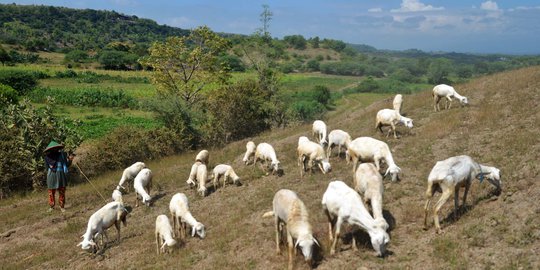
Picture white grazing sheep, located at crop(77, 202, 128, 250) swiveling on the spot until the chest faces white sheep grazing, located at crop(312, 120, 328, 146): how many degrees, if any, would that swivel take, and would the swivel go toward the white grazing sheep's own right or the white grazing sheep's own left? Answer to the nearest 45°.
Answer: approximately 180°

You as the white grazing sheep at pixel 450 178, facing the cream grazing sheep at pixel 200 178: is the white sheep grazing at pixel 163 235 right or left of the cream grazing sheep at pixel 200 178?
left

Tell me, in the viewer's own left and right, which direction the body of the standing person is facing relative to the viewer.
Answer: facing the viewer

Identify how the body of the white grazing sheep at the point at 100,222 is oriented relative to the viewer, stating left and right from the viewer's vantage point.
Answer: facing the viewer and to the left of the viewer

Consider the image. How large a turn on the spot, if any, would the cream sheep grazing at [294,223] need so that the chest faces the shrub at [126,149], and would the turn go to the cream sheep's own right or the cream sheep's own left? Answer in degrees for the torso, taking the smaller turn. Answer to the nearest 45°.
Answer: approximately 180°

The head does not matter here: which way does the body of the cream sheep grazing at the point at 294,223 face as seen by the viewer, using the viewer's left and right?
facing the viewer and to the right of the viewer

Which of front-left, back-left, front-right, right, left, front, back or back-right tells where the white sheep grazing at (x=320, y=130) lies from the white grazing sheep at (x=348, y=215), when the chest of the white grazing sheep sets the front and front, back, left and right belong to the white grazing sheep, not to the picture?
back-left

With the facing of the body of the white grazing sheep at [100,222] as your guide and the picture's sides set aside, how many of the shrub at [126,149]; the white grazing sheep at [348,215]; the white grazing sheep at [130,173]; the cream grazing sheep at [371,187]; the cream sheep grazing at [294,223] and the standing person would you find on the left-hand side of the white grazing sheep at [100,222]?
3

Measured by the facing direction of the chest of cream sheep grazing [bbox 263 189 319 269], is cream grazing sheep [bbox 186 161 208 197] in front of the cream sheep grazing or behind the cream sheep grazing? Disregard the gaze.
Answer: behind

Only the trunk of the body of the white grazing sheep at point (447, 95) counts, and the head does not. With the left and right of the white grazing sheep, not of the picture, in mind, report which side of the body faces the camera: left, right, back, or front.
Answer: right

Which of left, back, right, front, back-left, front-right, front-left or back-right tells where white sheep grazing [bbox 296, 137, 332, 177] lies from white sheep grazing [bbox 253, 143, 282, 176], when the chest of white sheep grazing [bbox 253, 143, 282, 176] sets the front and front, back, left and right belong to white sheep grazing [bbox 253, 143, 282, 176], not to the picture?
front

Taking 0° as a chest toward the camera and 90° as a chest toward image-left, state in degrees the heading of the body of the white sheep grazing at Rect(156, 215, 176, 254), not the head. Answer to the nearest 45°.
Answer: approximately 315°

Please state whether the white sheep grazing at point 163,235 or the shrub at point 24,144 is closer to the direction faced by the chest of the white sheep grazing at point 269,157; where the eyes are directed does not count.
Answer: the white sheep grazing at point 163,235
